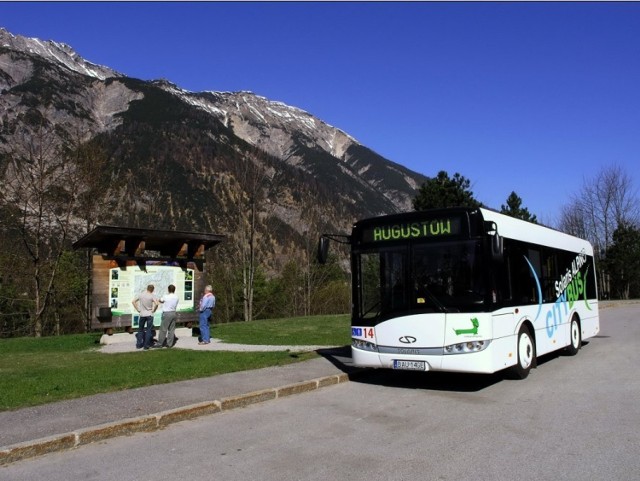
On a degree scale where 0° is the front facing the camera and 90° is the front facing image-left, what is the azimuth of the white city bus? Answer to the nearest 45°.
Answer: approximately 45°

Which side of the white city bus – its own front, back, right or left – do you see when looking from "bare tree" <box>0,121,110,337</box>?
right

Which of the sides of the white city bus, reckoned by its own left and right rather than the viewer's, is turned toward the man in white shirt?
right

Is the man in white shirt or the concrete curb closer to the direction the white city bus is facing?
the concrete curb

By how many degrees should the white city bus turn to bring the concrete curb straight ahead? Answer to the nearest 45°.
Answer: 0° — it already faces it

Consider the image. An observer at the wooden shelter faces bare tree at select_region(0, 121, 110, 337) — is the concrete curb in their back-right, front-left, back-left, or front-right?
back-left

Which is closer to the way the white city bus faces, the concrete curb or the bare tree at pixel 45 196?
the concrete curb
